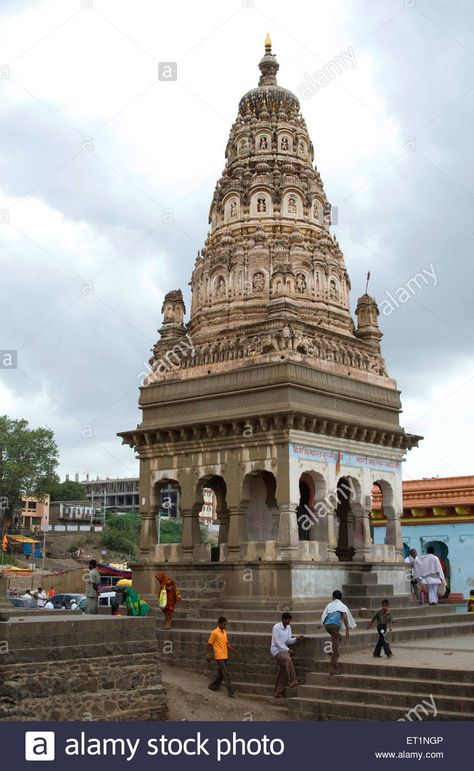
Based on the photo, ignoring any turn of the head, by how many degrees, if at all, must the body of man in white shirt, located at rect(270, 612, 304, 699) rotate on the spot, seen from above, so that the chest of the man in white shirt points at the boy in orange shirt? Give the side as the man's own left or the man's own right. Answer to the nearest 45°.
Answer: approximately 135° to the man's own right

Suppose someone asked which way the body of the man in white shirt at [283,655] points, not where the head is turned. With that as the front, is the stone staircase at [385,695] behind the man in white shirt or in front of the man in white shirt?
in front

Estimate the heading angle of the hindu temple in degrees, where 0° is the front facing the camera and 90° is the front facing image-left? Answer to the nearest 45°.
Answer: approximately 315°

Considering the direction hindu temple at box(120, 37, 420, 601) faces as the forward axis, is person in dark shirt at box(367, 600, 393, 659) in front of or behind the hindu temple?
in front

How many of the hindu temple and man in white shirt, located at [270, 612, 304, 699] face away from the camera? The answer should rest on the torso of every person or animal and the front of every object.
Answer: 0

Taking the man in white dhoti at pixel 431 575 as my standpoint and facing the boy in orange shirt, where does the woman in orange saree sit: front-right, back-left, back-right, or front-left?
front-right

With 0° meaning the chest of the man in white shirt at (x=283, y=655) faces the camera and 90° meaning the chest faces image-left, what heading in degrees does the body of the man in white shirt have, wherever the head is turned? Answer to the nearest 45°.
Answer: approximately 315°

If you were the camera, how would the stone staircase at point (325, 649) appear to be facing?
facing the viewer and to the left of the viewer

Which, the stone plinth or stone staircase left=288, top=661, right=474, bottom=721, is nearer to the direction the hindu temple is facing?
the stone staircase
